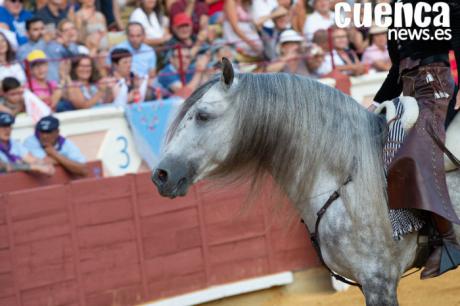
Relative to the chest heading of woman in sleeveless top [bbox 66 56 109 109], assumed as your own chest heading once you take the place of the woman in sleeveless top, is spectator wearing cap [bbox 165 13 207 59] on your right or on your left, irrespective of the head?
on your left

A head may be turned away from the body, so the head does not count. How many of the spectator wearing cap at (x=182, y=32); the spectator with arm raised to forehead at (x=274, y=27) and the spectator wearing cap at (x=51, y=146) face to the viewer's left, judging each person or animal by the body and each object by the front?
0

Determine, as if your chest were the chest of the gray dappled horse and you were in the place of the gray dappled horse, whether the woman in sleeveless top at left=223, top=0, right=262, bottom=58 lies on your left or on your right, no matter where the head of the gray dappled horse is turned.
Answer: on your right

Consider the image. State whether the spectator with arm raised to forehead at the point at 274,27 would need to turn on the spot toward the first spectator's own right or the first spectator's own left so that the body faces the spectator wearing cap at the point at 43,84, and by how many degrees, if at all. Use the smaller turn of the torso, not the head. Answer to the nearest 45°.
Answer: approximately 90° to the first spectator's own right

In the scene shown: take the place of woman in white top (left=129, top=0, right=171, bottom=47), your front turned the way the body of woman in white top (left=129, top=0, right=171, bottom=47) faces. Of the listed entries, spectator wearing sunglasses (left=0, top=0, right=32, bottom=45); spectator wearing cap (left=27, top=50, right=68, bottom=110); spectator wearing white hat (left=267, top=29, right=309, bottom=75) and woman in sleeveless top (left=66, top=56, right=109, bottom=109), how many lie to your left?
1

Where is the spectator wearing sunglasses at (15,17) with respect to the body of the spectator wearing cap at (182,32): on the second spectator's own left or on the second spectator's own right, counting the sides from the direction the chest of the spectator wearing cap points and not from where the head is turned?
on the second spectator's own right

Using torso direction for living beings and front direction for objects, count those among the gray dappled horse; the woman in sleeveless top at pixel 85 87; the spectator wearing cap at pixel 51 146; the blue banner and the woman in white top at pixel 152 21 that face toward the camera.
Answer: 4

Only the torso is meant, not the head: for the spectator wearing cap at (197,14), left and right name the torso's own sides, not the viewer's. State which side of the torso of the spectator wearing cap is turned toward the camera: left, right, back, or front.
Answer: front

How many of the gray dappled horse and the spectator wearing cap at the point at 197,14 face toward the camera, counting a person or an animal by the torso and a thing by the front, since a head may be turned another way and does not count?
1
